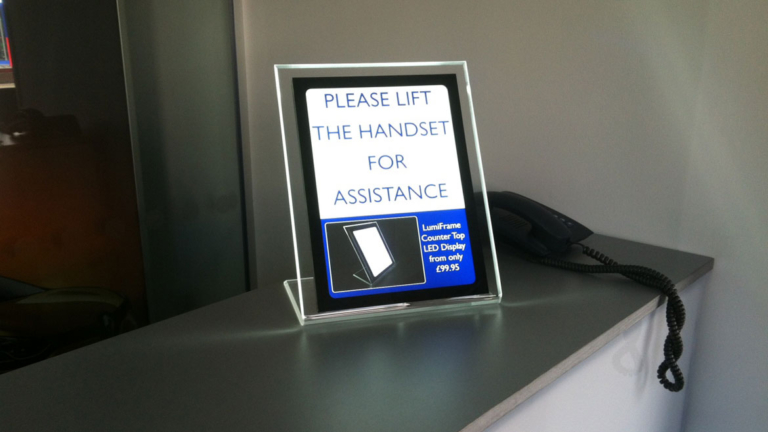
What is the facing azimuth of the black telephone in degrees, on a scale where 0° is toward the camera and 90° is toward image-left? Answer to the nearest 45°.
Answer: approximately 315°
